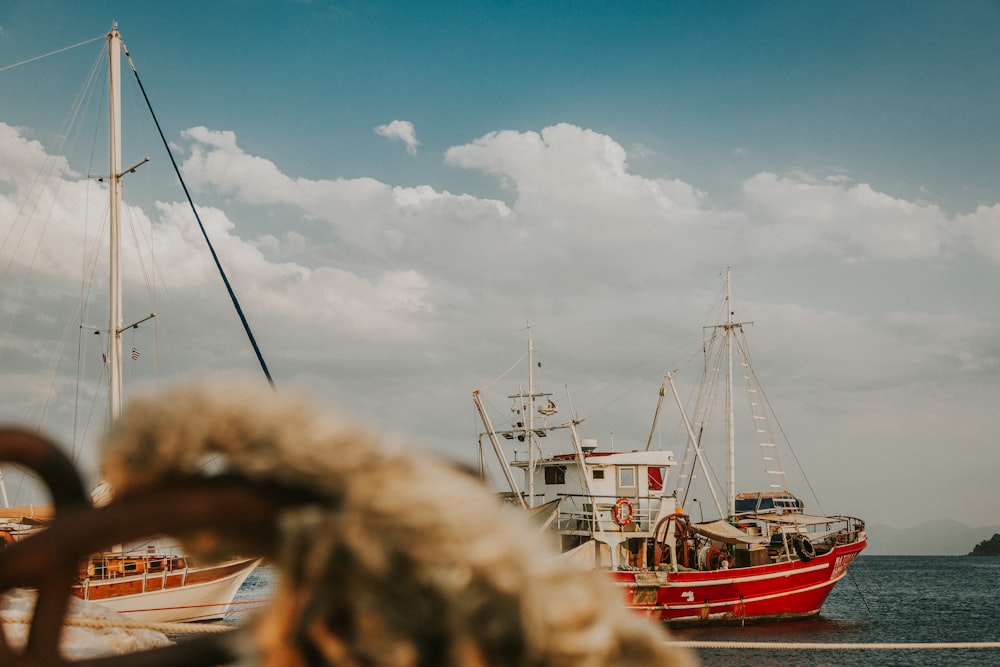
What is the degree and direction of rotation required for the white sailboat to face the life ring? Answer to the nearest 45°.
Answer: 0° — it already faces it

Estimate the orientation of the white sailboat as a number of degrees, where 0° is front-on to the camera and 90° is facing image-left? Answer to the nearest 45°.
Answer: approximately 270°
